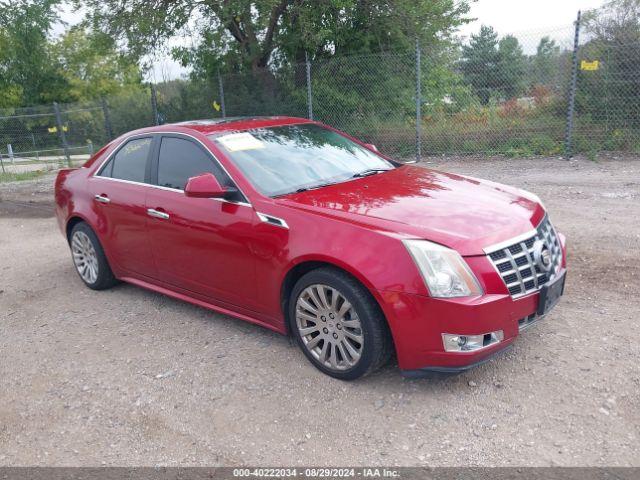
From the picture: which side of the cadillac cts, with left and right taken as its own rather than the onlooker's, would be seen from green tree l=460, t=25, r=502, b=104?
left

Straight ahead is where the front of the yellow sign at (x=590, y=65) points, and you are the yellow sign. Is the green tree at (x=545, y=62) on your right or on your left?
on your right

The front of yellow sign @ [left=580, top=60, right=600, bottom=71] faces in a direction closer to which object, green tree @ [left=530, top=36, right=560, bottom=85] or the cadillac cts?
the cadillac cts

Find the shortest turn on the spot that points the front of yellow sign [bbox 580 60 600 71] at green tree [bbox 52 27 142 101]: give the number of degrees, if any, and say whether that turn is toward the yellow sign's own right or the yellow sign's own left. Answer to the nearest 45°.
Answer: approximately 135° to the yellow sign's own right

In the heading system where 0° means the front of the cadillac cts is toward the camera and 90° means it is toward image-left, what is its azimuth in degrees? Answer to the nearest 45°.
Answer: approximately 315°

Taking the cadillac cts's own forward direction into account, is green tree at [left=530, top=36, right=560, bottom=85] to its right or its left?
on its left

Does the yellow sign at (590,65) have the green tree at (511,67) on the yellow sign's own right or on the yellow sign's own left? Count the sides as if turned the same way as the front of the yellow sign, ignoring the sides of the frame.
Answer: on the yellow sign's own right

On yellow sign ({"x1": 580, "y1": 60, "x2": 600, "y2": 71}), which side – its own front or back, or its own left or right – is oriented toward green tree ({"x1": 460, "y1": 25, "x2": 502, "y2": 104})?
back

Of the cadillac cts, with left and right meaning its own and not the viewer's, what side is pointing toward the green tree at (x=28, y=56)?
back

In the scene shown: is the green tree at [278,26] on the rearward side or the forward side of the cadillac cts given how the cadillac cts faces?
on the rearward side

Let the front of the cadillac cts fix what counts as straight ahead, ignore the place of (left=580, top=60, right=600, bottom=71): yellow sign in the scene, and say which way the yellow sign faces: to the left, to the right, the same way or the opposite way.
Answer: to the right

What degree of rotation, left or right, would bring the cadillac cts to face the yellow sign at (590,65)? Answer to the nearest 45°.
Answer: approximately 90° to its left

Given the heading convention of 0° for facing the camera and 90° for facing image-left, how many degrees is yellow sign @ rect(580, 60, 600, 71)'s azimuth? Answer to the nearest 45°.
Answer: approximately 0°
